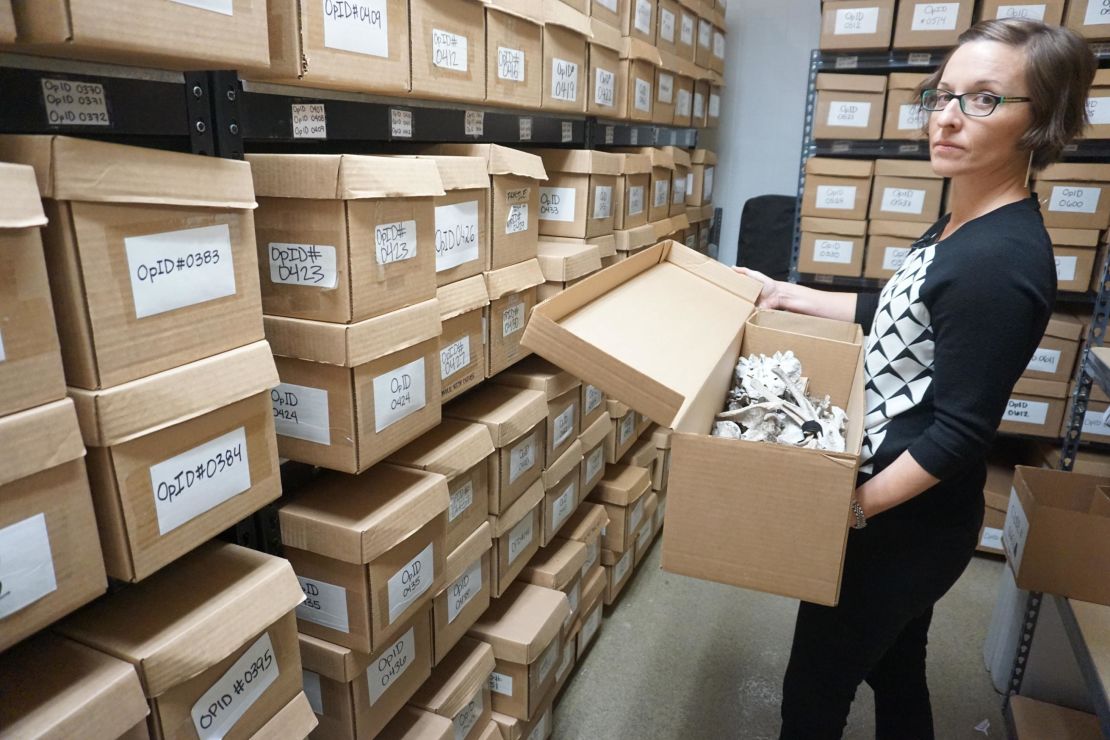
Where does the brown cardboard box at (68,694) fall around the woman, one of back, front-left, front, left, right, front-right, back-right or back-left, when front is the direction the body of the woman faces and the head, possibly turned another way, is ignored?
front-left

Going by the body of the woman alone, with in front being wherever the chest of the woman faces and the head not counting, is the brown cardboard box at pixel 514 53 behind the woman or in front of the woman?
in front

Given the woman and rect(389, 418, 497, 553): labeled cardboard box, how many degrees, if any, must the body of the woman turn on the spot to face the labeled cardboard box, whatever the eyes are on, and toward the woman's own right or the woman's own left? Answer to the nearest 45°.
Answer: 0° — they already face it

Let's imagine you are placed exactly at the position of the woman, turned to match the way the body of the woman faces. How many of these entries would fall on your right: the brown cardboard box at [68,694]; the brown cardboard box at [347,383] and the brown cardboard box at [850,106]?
1

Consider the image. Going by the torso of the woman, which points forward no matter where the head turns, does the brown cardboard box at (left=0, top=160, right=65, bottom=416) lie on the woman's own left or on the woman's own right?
on the woman's own left

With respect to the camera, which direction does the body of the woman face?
to the viewer's left

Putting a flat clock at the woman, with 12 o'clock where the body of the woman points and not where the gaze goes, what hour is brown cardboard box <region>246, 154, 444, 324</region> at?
The brown cardboard box is roughly at 11 o'clock from the woman.

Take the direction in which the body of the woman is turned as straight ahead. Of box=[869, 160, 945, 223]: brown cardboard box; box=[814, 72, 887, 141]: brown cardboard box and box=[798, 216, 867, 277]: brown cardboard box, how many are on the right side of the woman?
3

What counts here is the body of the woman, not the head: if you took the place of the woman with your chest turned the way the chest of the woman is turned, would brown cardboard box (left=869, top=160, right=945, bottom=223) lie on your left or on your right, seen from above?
on your right

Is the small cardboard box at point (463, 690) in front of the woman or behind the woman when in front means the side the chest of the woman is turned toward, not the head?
in front

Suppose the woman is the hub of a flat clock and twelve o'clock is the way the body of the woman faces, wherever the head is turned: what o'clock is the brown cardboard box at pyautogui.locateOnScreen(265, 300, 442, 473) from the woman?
The brown cardboard box is roughly at 11 o'clock from the woman.

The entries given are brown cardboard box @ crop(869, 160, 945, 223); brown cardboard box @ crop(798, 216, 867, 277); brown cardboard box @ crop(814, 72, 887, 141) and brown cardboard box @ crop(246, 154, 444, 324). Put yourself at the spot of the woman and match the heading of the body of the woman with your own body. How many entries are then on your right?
3
